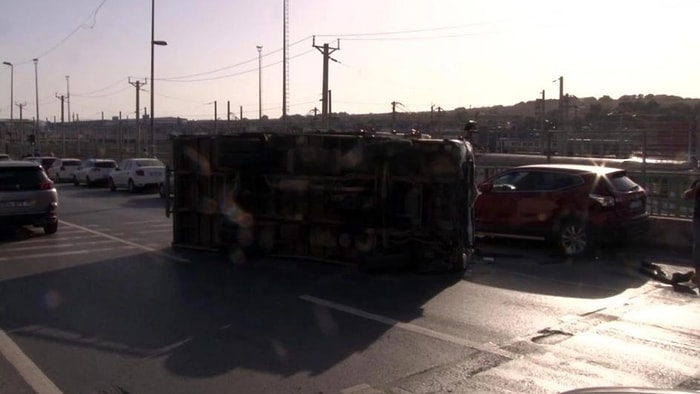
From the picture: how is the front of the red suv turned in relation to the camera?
facing away from the viewer and to the left of the viewer

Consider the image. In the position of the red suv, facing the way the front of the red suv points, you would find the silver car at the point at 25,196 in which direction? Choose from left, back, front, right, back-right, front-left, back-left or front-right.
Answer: front-left

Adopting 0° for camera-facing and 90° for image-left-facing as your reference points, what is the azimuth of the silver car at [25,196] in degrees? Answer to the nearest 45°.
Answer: approximately 180°

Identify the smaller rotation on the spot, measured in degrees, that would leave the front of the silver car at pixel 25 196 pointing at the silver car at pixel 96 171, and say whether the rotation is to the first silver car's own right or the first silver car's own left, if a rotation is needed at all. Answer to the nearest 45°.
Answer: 0° — it already faces it

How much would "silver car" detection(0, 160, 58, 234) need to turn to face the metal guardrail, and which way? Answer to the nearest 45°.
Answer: approximately 135° to its right

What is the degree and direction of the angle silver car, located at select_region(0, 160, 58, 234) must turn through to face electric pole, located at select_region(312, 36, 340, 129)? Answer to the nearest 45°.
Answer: approximately 45° to its right

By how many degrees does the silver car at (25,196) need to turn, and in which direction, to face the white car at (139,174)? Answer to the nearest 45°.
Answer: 0° — it already faces it
